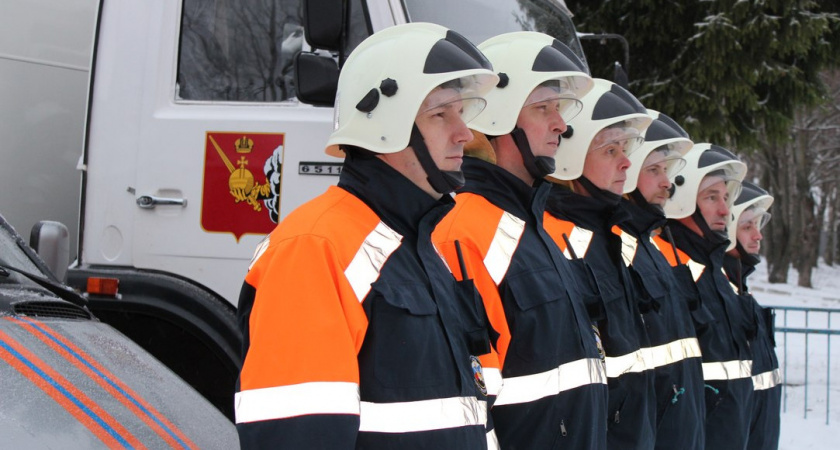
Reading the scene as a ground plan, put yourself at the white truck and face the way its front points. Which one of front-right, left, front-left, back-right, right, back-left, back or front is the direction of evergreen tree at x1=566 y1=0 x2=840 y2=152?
left

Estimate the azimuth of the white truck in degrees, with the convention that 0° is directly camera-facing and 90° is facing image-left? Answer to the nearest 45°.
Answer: approximately 315°

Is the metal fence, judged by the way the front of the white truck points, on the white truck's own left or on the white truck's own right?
on the white truck's own left
